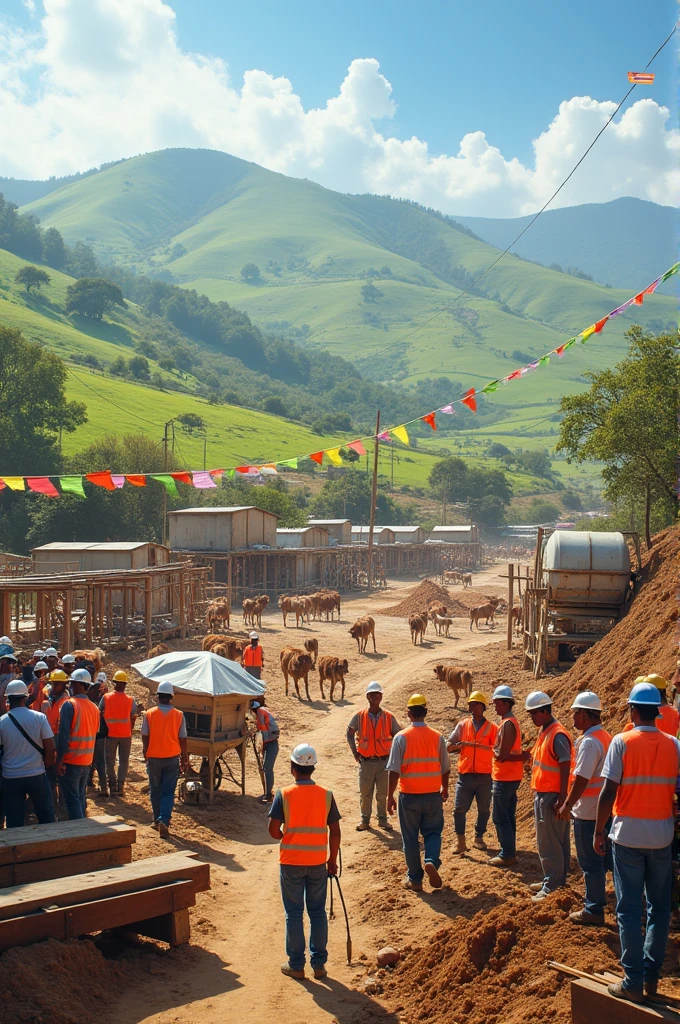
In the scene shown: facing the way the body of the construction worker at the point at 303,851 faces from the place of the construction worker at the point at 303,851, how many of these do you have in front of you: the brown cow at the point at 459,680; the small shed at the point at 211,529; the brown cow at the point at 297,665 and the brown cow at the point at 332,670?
4

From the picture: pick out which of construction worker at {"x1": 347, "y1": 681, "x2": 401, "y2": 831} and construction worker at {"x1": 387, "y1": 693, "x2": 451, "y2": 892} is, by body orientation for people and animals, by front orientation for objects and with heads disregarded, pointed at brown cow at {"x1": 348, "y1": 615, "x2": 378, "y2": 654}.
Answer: construction worker at {"x1": 387, "y1": 693, "x2": 451, "y2": 892}

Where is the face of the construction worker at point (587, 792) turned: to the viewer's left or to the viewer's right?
to the viewer's left

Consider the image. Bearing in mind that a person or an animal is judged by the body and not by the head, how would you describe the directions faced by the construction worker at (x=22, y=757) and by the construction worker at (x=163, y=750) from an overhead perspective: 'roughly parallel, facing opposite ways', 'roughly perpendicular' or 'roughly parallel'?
roughly parallel

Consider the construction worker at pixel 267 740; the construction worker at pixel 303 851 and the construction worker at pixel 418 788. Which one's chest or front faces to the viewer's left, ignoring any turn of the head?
the construction worker at pixel 267 740

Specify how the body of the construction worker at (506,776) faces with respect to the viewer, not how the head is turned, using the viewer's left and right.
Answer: facing to the left of the viewer

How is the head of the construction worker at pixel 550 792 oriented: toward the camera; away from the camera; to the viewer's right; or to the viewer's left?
to the viewer's left

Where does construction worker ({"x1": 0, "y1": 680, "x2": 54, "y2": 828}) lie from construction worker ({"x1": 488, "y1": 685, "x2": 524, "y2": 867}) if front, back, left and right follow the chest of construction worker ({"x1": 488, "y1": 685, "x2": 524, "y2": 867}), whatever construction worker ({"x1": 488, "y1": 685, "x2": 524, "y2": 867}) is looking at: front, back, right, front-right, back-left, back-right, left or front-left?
front

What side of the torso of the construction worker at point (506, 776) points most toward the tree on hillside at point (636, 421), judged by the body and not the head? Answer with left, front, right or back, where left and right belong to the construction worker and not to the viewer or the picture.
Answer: right

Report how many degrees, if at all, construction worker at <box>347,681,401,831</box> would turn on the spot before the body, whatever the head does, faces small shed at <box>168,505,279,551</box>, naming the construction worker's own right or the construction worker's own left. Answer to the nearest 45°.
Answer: approximately 180°

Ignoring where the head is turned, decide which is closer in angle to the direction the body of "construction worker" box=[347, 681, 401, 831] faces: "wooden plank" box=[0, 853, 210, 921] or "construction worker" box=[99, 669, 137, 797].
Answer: the wooden plank

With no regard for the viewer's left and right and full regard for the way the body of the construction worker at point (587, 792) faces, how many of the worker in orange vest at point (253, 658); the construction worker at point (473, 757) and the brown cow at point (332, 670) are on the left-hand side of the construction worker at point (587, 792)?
0
